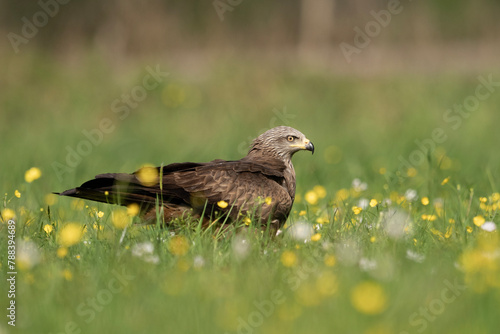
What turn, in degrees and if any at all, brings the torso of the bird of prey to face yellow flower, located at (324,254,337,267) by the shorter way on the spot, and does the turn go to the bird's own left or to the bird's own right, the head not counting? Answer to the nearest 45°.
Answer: approximately 45° to the bird's own right

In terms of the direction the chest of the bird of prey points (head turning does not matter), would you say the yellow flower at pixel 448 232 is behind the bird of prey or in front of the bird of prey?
in front

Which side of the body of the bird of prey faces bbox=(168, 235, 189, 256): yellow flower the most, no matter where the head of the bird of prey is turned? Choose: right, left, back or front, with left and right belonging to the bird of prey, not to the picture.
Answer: right

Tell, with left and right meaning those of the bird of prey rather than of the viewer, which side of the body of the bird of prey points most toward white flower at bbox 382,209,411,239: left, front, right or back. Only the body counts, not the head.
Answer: front

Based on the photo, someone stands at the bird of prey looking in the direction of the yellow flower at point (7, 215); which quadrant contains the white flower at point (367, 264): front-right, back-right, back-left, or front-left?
back-left

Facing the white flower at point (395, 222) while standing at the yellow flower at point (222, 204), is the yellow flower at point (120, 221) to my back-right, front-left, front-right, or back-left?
back-right

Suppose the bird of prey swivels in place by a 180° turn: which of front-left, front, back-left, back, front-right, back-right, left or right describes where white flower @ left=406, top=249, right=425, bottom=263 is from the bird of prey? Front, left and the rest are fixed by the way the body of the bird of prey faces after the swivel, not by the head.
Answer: back-left

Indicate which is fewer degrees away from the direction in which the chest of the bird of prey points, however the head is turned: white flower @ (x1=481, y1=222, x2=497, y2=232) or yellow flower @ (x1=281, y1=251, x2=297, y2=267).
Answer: the white flower

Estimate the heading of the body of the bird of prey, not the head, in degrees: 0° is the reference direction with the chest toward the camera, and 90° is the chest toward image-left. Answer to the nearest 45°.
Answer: approximately 270°

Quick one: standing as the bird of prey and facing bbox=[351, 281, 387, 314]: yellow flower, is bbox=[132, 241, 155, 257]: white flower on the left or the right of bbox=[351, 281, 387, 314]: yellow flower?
right

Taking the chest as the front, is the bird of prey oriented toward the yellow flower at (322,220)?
yes

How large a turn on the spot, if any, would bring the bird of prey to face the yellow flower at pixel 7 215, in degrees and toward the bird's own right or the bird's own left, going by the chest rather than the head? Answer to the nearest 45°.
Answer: approximately 180°

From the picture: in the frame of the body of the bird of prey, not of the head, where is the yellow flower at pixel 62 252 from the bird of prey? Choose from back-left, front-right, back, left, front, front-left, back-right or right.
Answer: back-right

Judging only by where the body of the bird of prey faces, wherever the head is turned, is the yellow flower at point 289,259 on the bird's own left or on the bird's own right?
on the bird's own right

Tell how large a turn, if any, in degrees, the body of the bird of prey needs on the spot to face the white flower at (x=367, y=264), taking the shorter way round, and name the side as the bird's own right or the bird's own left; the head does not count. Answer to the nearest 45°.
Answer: approximately 45° to the bird's own right
